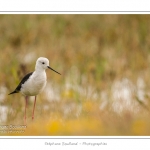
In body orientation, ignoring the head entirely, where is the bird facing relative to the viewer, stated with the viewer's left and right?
facing the viewer and to the right of the viewer
